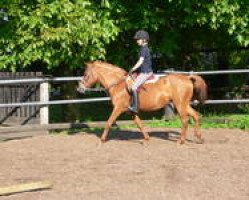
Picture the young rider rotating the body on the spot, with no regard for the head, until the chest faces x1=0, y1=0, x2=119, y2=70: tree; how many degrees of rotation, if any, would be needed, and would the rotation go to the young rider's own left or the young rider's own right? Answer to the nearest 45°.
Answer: approximately 45° to the young rider's own right

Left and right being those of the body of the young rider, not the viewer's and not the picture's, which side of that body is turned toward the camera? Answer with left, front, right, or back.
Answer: left

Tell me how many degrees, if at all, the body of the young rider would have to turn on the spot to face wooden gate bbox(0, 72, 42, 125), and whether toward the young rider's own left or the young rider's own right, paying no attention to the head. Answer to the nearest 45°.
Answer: approximately 45° to the young rider's own right

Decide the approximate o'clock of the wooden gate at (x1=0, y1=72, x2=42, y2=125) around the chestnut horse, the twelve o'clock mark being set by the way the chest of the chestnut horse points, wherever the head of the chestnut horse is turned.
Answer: The wooden gate is roughly at 1 o'clock from the chestnut horse.

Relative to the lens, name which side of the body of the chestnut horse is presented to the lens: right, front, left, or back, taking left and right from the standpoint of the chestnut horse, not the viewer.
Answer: left
